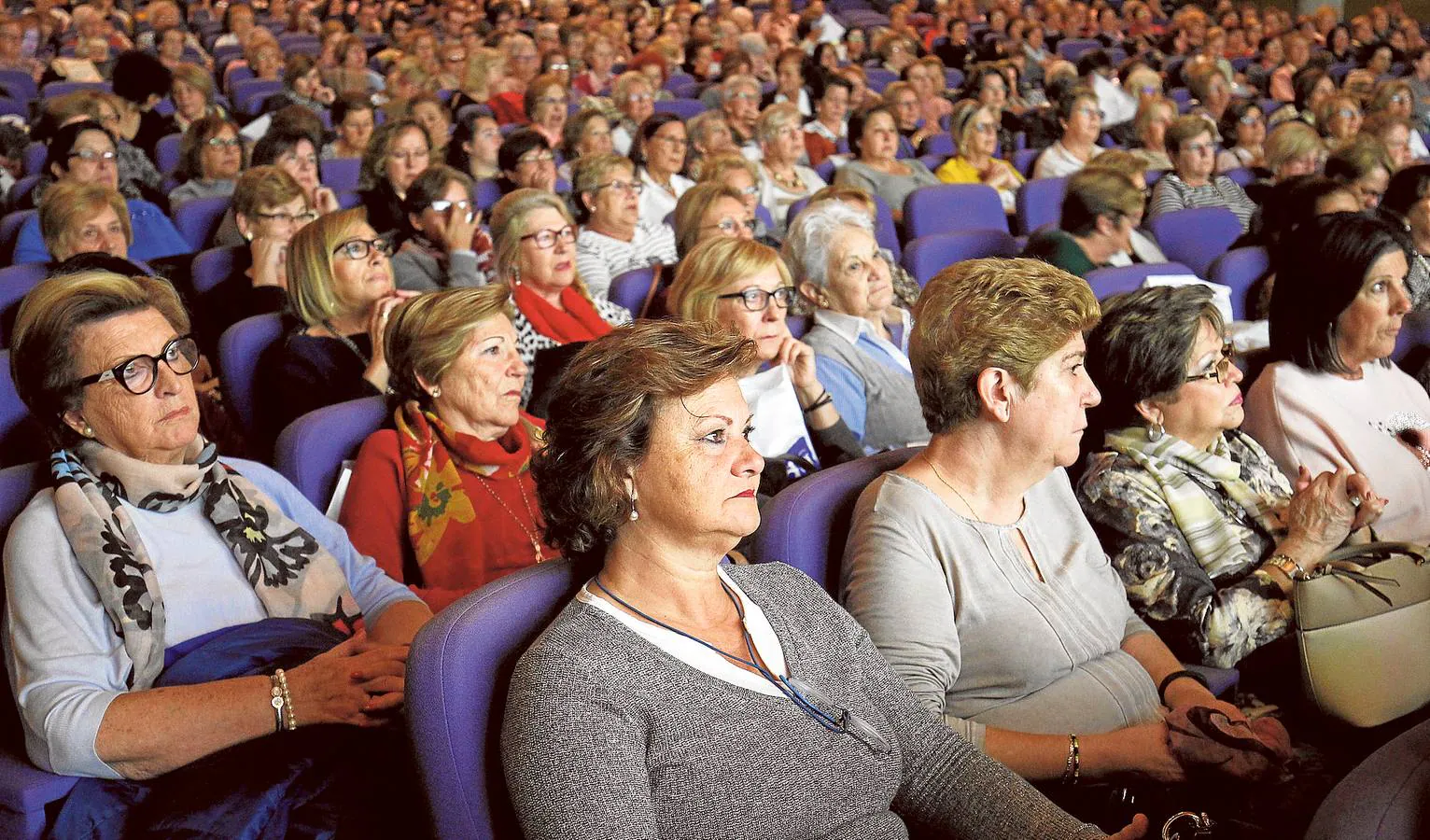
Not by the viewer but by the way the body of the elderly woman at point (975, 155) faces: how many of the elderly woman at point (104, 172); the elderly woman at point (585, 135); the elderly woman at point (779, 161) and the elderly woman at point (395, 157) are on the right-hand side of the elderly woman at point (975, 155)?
4

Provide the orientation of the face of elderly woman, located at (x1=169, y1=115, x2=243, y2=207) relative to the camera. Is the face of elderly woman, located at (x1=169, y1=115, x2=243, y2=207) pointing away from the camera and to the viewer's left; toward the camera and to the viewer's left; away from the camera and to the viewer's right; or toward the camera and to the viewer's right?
toward the camera and to the viewer's right

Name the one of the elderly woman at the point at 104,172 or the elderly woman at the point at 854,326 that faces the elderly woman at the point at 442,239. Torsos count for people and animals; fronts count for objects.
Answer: the elderly woman at the point at 104,172

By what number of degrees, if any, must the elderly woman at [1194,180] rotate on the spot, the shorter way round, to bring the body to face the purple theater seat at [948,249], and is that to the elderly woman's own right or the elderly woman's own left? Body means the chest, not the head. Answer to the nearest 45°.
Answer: approximately 45° to the elderly woman's own right

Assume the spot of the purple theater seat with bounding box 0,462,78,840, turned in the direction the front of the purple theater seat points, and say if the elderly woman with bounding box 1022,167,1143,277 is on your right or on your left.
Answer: on your left

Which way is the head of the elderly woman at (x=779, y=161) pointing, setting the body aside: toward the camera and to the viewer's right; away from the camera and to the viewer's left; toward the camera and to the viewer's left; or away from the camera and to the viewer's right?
toward the camera and to the viewer's right

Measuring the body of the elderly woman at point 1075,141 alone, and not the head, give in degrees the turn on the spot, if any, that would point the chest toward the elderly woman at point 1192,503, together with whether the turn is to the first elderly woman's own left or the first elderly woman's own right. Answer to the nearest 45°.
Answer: approximately 45° to the first elderly woman's own right

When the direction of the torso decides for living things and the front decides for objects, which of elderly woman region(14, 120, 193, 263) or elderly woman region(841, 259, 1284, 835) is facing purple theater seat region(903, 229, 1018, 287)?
elderly woman region(14, 120, 193, 263)

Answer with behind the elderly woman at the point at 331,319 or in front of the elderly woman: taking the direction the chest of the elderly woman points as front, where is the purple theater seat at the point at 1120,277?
in front

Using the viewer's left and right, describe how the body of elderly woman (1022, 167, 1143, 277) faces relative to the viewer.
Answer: facing to the right of the viewer

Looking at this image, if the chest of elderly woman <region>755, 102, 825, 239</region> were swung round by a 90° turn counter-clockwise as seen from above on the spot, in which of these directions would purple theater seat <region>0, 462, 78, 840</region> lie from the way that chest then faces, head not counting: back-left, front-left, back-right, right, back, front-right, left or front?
back-right

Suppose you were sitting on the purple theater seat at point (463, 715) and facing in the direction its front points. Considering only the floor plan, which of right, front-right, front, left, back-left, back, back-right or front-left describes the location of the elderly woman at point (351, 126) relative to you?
back-left
